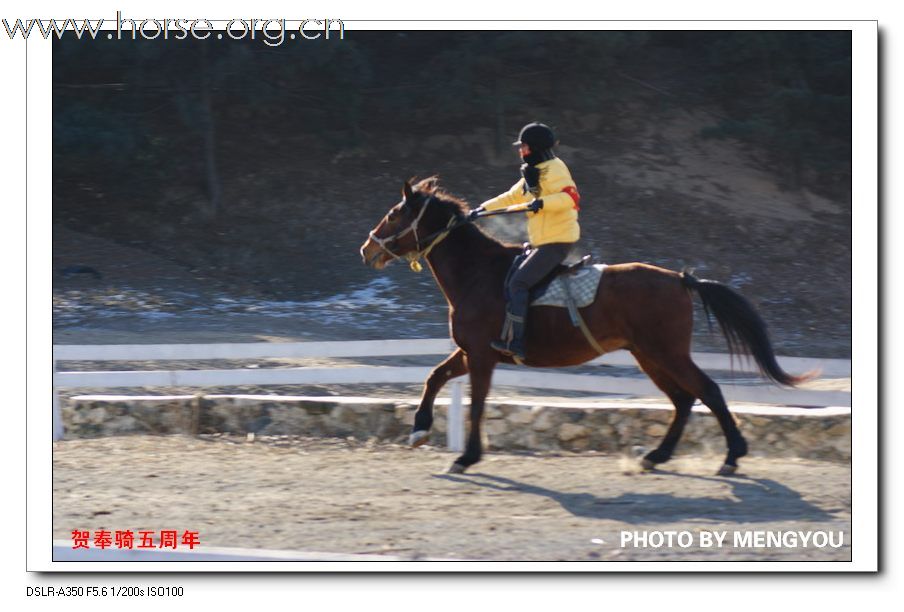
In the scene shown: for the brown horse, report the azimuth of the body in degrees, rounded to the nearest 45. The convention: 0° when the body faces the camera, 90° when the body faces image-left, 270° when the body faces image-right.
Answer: approximately 90°

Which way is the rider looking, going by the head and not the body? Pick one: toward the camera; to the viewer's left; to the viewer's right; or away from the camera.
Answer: to the viewer's left

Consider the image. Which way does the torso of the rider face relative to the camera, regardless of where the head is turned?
to the viewer's left
